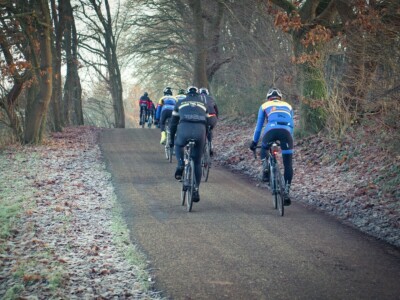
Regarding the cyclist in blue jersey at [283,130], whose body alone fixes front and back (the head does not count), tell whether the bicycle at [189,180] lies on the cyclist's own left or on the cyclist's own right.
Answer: on the cyclist's own left

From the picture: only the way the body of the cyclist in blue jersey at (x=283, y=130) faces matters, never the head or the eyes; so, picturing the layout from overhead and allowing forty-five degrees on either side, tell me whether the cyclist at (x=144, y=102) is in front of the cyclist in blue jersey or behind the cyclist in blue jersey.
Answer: in front

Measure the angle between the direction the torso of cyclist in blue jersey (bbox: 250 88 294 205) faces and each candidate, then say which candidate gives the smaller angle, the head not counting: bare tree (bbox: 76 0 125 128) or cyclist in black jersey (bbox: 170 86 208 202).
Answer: the bare tree

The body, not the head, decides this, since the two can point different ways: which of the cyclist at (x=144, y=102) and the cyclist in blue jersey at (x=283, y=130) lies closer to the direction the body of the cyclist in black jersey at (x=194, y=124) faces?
the cyclist

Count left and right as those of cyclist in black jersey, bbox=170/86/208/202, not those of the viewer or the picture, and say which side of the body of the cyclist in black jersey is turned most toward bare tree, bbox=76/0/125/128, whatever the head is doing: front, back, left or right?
front

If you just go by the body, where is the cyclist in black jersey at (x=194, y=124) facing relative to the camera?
away from the camera

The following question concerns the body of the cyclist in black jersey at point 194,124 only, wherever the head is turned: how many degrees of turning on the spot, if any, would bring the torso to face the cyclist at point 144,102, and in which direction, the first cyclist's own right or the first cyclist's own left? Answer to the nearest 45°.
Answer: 0° — they already face them

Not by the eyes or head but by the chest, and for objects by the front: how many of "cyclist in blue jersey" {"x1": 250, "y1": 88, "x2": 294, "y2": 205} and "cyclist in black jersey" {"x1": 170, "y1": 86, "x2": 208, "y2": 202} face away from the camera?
2

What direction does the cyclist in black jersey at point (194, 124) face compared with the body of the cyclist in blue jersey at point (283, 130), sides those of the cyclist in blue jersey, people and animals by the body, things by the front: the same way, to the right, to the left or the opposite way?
the same way

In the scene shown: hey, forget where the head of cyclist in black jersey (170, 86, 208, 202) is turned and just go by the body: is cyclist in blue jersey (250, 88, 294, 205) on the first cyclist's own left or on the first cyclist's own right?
on the first cyclist's own right

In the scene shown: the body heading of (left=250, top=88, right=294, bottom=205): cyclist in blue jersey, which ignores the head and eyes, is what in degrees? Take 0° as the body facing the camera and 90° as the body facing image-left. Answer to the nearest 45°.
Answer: approximately 180°

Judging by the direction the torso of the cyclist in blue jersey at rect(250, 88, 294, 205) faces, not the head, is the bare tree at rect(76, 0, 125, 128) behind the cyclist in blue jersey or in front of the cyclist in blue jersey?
in front

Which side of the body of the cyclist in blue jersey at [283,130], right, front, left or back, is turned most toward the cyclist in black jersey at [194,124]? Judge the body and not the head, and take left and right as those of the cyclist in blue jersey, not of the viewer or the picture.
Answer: left
